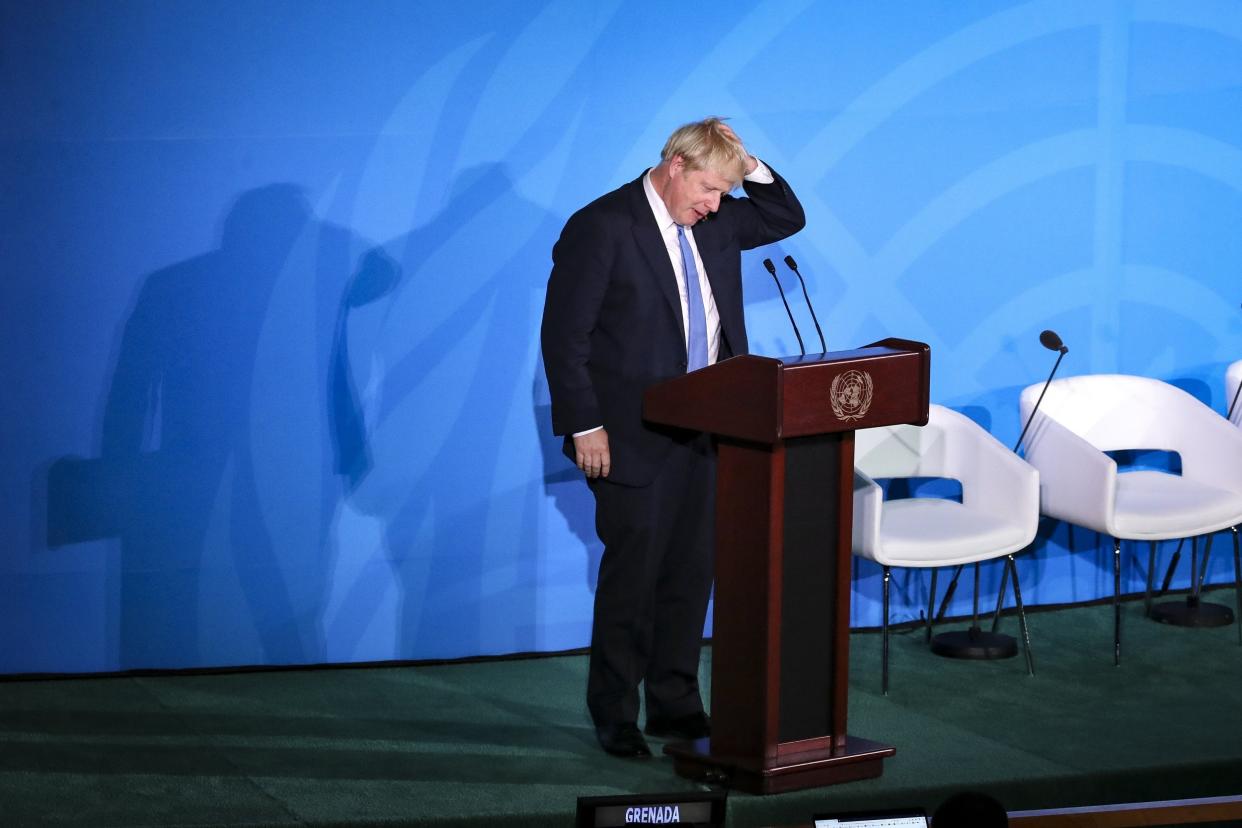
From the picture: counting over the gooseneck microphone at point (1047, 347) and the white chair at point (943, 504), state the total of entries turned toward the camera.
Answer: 1

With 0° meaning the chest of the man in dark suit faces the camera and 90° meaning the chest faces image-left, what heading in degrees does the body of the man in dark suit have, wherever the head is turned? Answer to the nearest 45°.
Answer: approximately 315°

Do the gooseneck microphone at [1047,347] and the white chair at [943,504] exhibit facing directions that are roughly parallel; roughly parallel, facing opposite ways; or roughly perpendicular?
roughly perpendicular

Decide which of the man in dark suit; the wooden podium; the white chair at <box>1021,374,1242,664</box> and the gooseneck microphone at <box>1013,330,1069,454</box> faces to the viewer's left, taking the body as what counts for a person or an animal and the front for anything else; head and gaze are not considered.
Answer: the gooseneck microphone

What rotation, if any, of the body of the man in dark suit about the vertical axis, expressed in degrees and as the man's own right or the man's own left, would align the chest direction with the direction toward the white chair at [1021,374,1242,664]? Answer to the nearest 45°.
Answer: approximately 90° to the man's own left

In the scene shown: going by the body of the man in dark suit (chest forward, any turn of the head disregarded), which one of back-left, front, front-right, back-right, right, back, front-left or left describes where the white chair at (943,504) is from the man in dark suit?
left

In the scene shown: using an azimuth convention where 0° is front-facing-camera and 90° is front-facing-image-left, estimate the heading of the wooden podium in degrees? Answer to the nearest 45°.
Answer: approximately 315°

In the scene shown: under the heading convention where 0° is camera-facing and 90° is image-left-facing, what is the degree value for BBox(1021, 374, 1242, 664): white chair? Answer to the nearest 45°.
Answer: approximately 315°

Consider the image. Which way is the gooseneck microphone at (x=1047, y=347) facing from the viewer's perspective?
to the viewer's left
